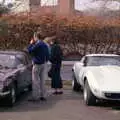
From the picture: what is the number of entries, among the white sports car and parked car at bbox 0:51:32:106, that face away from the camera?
0

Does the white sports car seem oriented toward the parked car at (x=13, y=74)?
no

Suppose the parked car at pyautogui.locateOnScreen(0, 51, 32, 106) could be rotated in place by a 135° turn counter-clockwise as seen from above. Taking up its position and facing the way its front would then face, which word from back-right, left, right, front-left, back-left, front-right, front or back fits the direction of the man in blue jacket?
front
